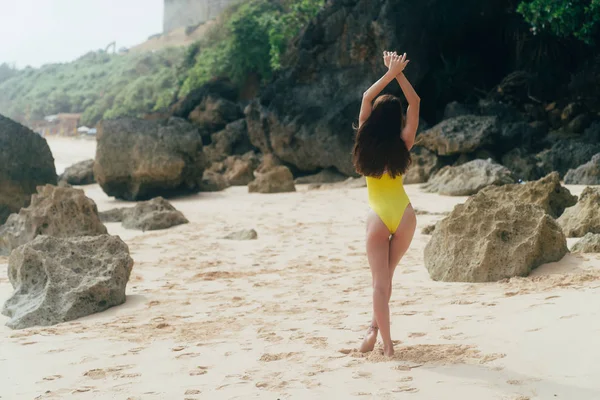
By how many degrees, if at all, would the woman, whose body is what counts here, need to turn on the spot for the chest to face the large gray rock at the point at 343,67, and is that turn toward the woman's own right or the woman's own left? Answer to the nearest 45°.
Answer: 0° — they already face it

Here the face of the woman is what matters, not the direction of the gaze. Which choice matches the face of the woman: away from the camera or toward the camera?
away from the camera

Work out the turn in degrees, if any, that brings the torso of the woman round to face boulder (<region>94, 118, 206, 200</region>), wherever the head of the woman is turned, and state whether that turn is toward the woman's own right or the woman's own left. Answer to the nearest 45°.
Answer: approximately 45° to the woman's own left

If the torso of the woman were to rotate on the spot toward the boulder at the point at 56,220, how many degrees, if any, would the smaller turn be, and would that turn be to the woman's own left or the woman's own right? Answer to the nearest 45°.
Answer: approximately 45° to the woman's own left

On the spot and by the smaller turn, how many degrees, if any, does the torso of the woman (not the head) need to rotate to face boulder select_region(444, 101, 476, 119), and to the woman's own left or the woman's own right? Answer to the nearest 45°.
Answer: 0° — they already face it

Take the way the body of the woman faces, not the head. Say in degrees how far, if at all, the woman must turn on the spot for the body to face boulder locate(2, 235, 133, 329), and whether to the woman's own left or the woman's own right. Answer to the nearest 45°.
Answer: approximately 45° to the woman's own left

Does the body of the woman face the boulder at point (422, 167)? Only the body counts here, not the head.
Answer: yes

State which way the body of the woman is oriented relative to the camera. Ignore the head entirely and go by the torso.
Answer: away from the camera

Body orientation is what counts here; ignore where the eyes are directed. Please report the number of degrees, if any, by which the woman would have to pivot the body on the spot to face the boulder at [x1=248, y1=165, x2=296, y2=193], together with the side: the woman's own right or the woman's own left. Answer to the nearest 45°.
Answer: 0° — they already face it

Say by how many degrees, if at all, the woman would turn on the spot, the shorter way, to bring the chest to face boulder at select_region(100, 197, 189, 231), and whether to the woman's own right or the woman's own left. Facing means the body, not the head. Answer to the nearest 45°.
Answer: approximately 45° to the woman's own left

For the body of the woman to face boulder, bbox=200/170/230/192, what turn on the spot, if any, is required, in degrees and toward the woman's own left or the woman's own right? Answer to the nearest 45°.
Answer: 0° — they already face it
